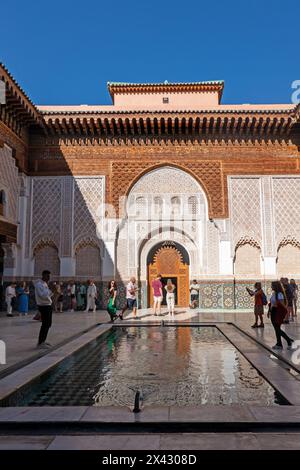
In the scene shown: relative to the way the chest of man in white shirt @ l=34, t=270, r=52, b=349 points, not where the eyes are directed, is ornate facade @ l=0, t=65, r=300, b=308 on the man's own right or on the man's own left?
on the man's own left

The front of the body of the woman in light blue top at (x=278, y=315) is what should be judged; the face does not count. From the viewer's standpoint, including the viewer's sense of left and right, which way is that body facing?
facing to the left of the viewer

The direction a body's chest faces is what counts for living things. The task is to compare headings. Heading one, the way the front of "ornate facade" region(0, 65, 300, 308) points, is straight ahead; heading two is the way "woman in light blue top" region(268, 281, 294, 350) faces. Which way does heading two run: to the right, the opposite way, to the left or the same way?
to the right

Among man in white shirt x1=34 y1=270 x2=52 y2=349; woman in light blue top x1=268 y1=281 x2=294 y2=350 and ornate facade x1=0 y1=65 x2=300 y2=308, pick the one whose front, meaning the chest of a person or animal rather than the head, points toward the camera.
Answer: the ornate facade

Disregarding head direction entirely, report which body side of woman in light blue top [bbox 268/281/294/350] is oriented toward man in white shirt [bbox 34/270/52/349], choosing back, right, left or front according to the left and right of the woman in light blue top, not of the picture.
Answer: front

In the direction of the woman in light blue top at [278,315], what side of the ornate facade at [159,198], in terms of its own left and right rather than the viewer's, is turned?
front

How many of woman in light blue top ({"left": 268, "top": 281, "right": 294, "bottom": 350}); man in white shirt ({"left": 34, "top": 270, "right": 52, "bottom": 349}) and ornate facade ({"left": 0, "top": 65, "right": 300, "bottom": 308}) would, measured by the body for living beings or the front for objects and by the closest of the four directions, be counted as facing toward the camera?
1

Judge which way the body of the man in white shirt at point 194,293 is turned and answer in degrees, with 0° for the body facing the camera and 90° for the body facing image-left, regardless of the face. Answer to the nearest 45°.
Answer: approximately 0°

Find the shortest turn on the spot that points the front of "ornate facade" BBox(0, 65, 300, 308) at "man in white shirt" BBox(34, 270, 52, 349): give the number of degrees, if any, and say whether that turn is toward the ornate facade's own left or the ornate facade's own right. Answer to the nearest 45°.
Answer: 0° — it already faces them

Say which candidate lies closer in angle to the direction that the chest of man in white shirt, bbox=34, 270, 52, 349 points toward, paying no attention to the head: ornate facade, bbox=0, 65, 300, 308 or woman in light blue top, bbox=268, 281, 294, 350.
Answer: the woman in light blue top
